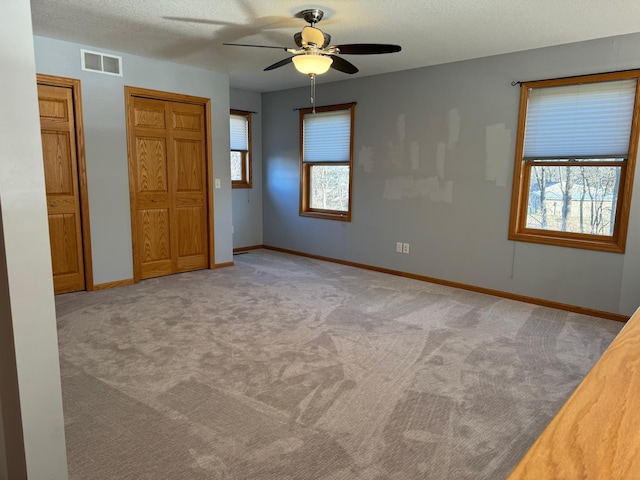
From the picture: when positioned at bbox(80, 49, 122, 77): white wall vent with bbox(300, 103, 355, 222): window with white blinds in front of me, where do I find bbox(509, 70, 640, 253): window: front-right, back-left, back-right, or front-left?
front-right

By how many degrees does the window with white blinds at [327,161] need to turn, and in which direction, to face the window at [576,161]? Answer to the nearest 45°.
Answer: approximately 90° to its left

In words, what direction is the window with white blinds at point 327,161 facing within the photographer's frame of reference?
facing the viewer and to the left of the viewer

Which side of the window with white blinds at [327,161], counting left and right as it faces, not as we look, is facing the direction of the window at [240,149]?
right

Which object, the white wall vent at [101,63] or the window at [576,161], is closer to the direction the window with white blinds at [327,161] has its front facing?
the white wall vent

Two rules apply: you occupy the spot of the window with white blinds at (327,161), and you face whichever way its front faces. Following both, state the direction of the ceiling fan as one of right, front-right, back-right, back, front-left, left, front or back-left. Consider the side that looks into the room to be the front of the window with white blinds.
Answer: front-left

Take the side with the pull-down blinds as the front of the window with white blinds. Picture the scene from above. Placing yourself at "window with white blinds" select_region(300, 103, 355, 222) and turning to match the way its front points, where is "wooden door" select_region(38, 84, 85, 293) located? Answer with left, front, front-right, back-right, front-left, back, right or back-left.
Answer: front

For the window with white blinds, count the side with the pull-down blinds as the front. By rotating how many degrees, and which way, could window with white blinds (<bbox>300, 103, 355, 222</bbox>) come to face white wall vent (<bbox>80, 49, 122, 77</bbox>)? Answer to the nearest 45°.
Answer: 0° — it already faces it

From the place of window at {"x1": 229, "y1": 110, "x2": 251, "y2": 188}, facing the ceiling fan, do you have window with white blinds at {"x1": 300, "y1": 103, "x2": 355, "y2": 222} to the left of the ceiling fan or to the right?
left

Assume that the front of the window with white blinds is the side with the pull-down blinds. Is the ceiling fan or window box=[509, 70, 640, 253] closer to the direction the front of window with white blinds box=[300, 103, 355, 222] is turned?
the ceiling fan
